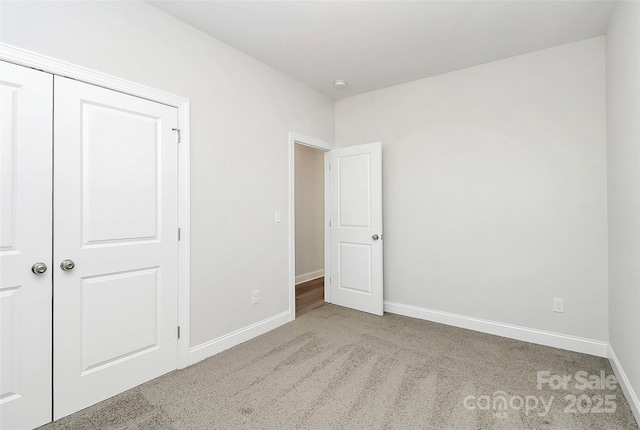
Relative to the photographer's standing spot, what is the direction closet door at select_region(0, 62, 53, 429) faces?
facing the viewer and to the right of the viewer

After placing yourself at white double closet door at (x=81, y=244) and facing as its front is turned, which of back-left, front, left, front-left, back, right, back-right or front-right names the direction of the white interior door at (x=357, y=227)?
front-left

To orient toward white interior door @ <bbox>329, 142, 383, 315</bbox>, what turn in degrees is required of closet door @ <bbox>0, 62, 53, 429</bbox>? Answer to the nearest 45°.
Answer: approximately 45° to its left

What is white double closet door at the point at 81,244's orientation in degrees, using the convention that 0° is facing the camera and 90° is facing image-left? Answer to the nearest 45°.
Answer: approximately 315°
